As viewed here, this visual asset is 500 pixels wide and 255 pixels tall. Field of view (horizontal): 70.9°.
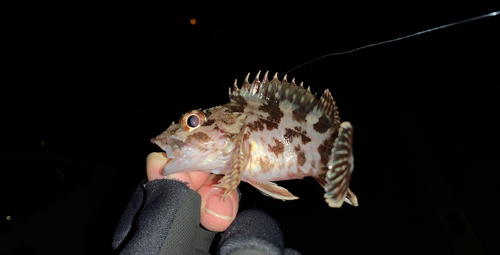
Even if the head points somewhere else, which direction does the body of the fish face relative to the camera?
to the viewer's left
